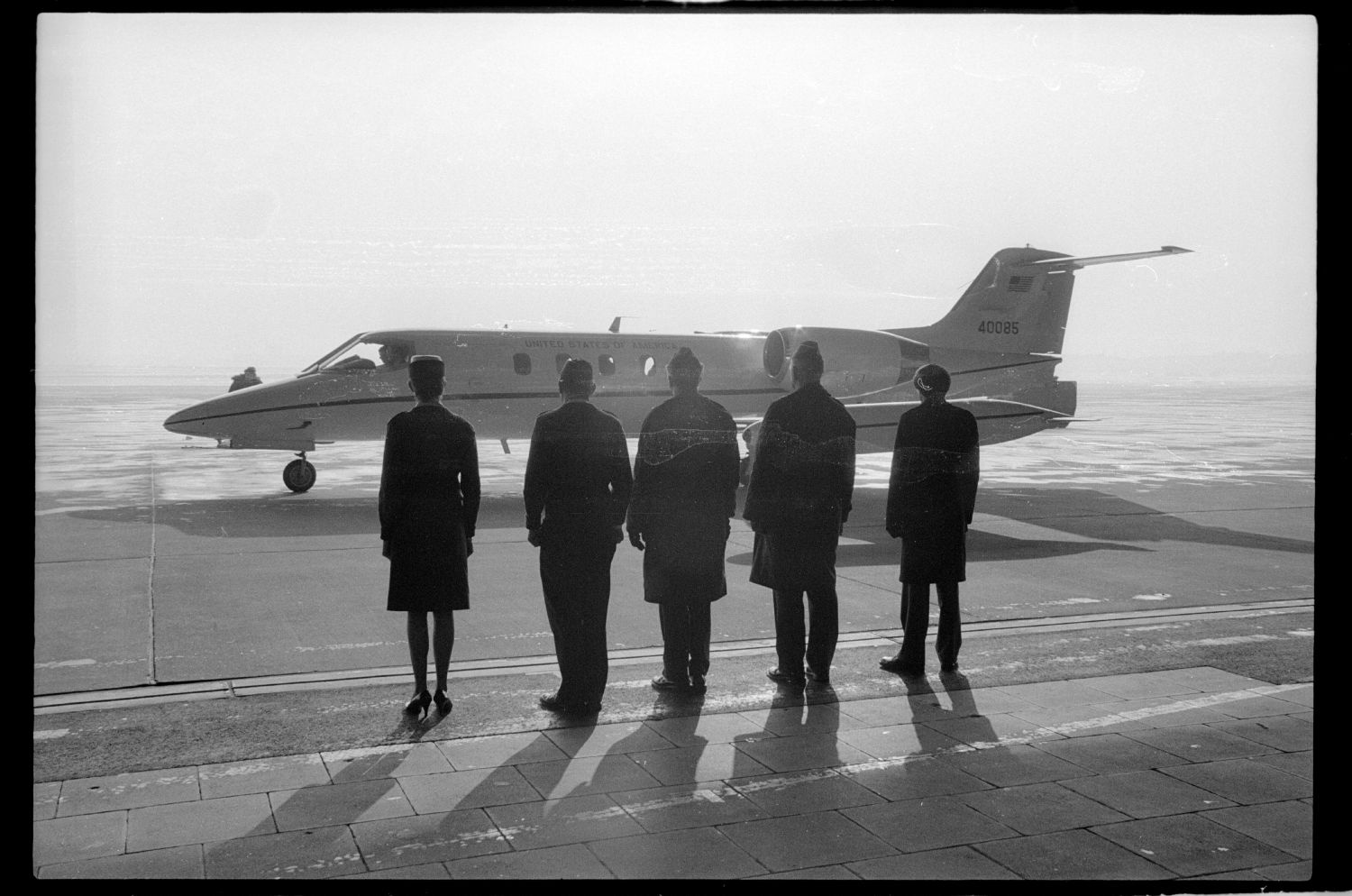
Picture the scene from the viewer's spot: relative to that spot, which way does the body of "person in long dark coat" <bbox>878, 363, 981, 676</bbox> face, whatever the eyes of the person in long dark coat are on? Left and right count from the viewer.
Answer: facing away from the viewer and to the left of the viewer

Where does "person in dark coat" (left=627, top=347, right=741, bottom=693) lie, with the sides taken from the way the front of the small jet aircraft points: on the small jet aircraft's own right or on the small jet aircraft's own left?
on the small jet aircraft's own left

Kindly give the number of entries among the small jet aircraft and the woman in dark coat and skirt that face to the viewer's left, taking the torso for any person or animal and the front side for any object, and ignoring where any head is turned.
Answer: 1

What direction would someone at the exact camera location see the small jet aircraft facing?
facing to the left of the viewer

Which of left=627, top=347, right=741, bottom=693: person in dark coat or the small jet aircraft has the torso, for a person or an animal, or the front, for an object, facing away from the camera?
the person in dark coat

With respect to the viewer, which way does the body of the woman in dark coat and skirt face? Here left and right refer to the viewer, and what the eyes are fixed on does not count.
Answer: facing away from the viewer

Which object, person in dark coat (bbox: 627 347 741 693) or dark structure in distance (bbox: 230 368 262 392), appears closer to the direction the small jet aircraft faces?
the dark structure in distance

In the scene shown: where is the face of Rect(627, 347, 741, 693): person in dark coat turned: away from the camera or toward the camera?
away from the camera

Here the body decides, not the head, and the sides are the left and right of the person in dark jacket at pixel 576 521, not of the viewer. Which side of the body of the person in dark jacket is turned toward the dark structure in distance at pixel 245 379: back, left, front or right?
front

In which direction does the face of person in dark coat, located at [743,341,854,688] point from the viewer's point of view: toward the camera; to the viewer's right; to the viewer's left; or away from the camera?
away from the camera

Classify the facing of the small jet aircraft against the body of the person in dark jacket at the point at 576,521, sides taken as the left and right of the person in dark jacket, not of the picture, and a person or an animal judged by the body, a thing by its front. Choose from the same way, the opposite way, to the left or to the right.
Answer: to the left

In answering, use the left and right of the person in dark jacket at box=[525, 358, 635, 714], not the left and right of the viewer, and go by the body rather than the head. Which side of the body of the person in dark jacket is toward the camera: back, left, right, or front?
back

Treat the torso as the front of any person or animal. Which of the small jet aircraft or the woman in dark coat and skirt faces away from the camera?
the woman in dark coat and skirt

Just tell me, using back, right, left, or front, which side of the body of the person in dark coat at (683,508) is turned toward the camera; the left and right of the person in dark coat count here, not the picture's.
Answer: back
